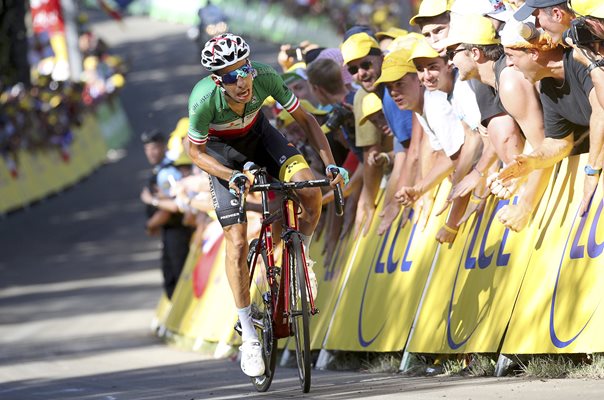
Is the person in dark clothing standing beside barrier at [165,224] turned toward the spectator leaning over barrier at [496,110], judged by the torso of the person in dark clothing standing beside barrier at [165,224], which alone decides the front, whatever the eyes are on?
no

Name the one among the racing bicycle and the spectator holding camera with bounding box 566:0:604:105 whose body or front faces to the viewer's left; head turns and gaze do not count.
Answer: the spectator holding camera

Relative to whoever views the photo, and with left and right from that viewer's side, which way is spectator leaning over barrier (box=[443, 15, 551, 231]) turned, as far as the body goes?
facing to the left of the viewer

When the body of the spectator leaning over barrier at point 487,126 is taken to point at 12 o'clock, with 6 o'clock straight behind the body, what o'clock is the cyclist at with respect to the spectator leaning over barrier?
The cyclist is roughly at 1 o'clock from the spectator leaning over barrier.

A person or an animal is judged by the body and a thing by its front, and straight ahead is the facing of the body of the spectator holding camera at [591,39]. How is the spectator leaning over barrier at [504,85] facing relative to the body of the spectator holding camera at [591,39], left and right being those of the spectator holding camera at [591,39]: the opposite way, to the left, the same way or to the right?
the same way

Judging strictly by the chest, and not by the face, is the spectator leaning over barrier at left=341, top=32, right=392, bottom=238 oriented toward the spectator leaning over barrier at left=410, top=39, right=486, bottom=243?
no

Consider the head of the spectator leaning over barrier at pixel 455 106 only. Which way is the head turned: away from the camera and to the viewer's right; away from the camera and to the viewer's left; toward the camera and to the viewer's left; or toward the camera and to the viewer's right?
toward the camera and to the viewer's left

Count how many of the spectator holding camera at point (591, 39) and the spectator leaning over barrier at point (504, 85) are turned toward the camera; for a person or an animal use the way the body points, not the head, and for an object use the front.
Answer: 0

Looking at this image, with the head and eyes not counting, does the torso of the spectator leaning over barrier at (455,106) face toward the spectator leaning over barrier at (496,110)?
no

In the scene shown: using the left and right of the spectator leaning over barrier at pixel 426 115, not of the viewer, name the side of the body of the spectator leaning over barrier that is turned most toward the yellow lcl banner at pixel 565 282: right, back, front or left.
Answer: left

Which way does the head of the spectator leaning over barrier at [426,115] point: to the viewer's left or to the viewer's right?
to the viewer's left

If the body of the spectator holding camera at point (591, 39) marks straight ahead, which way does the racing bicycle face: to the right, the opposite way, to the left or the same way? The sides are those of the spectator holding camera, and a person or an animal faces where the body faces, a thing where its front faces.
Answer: to the left
